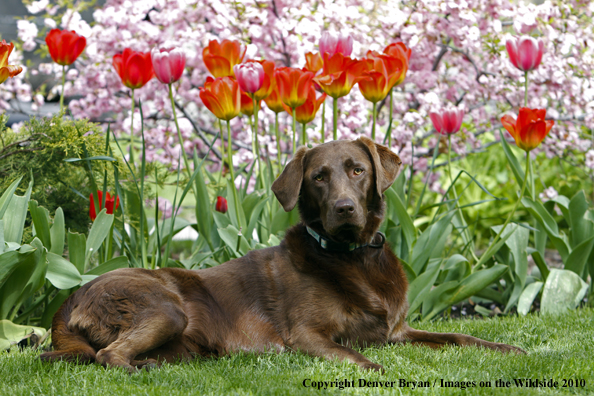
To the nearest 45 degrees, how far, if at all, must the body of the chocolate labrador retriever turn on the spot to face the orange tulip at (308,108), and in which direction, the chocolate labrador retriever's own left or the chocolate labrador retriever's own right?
approximately 90° to the chocolate labrador retriever's own left

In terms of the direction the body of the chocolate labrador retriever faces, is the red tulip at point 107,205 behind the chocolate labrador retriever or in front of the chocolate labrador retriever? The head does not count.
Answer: behind

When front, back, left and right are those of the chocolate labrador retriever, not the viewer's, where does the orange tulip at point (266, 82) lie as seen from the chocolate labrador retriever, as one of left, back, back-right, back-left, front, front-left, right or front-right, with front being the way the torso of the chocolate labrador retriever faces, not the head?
left

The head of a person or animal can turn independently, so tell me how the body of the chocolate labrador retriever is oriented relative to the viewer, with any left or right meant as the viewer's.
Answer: facing to the right of the viewer

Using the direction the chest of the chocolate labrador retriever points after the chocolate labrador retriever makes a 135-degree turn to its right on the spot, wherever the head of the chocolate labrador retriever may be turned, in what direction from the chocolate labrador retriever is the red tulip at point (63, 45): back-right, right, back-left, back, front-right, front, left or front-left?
right
